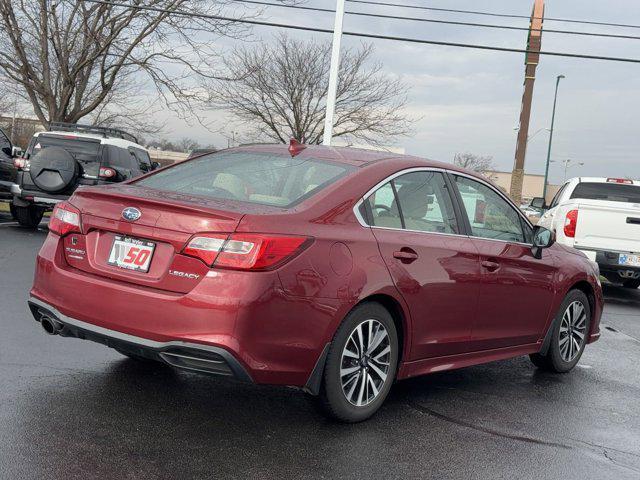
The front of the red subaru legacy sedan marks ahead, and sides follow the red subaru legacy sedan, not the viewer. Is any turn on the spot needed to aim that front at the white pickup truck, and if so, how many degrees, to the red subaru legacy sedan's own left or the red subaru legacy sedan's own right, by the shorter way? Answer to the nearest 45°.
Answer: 0° — it already faces it

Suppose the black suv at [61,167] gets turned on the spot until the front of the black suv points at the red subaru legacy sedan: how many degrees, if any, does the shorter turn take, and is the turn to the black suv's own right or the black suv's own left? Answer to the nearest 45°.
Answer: approximately 135° to the black suv's own right

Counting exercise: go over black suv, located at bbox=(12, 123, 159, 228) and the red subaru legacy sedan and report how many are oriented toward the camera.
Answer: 0

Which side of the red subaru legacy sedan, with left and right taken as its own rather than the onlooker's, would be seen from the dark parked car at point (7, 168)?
left

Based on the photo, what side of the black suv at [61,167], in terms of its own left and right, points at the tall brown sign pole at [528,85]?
front

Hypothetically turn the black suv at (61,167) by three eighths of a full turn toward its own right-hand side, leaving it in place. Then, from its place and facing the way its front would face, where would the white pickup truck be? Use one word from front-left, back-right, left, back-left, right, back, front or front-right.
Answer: front-left

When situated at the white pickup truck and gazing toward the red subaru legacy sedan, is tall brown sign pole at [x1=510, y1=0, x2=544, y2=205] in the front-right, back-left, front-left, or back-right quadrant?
back-right

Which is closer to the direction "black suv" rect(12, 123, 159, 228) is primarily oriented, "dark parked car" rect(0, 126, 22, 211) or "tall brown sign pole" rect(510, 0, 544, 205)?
the tall brown sign pole

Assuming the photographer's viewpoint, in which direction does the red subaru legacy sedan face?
facing away from the viewer and to the right of the viewer

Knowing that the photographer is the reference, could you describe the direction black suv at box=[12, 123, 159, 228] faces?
facing away from the viewer and to the right of the viewer

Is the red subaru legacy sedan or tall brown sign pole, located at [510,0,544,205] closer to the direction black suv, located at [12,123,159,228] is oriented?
the tall brown sign pole

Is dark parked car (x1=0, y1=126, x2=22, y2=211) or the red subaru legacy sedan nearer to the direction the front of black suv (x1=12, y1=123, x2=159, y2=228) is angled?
the dark parked car
